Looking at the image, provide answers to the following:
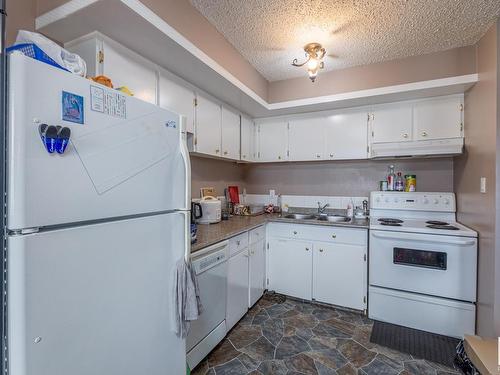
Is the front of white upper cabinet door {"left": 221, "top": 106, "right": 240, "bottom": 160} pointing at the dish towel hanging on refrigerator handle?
no

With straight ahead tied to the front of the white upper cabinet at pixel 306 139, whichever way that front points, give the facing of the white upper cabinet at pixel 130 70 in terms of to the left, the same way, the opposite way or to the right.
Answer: to the left

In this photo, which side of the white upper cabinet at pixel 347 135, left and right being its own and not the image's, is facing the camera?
front

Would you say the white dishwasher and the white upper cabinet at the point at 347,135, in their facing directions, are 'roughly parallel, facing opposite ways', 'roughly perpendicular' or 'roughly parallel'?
roughly perpendicular

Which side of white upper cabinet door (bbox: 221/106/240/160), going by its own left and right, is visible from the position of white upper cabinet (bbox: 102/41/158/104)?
right

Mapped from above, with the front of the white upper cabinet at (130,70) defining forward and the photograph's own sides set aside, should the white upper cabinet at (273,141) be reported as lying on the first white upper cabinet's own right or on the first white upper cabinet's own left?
on the first white upper cabinet's own left

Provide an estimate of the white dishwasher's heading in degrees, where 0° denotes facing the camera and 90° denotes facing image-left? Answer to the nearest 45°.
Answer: approximately 315°

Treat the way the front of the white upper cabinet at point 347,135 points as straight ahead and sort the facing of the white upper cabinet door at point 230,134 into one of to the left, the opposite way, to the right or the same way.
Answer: to the left

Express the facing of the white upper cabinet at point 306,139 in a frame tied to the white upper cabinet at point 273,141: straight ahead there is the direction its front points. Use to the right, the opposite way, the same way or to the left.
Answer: the same way

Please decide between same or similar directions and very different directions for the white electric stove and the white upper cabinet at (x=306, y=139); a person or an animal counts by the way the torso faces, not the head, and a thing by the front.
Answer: same or similar directions

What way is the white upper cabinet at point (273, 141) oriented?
toward the camera

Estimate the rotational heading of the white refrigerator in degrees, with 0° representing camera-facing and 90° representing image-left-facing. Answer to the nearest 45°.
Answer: approximately 315°

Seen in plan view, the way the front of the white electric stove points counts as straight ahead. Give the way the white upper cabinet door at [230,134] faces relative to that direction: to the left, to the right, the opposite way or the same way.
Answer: to the left

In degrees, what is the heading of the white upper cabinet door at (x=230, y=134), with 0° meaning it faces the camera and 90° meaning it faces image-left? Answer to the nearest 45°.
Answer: approximately 315°

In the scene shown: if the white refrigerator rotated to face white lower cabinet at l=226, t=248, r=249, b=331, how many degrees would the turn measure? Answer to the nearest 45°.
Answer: approximately 90° to its left

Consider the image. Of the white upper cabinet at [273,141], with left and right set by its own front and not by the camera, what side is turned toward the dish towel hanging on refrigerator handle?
front

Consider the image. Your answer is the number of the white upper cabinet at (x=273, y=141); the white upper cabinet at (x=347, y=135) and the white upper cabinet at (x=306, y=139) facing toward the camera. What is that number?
3
